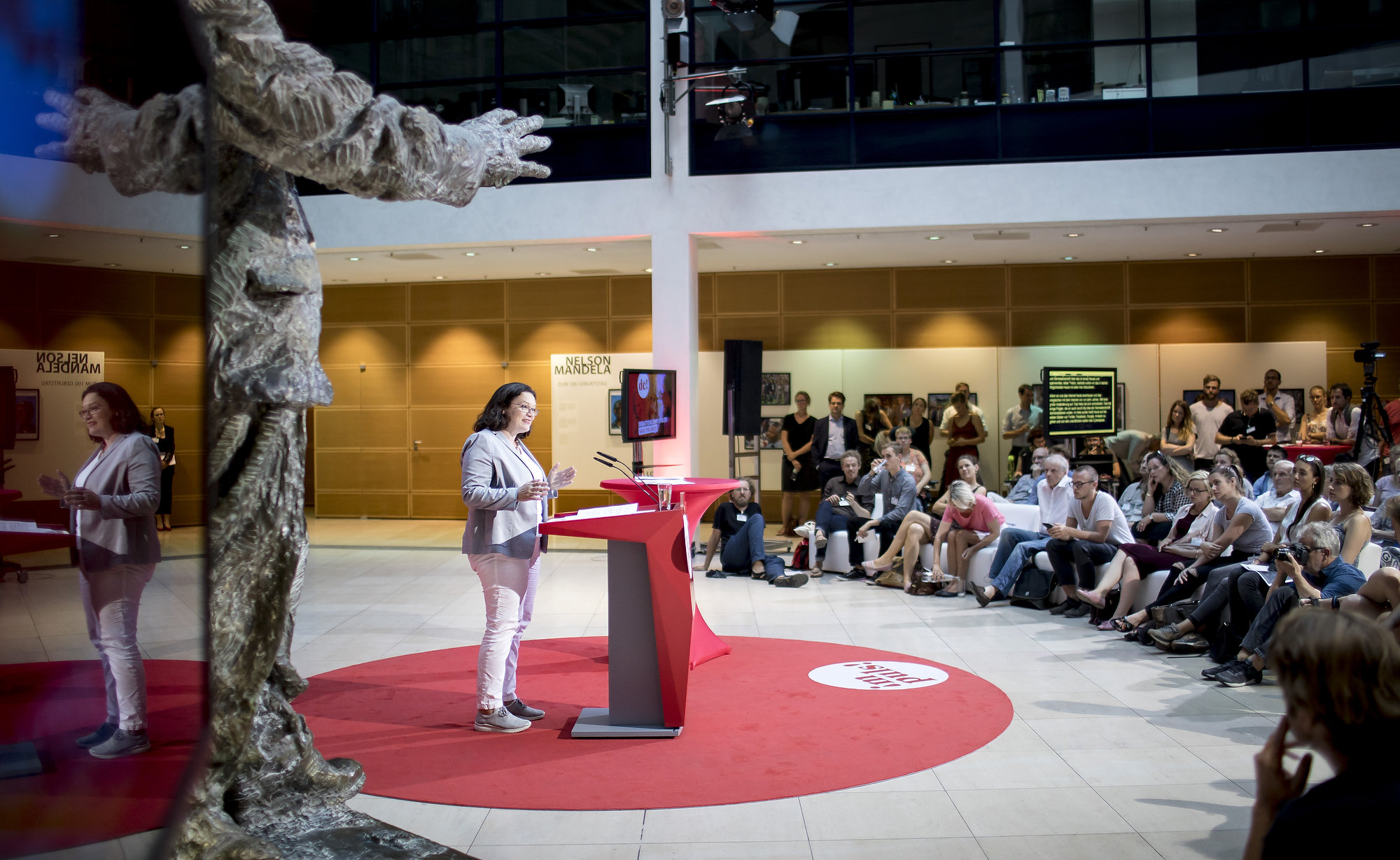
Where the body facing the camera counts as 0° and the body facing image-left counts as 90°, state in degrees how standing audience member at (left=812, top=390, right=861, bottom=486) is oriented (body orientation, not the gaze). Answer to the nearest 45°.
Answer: approximately 0°

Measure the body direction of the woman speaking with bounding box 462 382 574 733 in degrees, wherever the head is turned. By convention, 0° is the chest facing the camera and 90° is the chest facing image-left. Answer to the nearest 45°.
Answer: approximately 270°

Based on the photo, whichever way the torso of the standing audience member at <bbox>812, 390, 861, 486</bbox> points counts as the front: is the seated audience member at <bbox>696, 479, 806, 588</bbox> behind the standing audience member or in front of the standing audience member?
in front

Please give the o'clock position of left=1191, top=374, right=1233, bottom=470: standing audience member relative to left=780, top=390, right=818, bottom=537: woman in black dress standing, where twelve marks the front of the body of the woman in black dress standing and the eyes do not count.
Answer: The standing audience member is roughly at 9 o'clock from the woman in black dress standing.

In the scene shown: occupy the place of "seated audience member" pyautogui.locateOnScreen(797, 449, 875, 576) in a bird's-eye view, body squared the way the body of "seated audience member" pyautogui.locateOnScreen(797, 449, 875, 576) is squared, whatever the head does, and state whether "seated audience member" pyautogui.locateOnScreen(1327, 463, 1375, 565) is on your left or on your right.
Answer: on your left

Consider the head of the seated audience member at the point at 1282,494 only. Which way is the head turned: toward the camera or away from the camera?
toward the camera

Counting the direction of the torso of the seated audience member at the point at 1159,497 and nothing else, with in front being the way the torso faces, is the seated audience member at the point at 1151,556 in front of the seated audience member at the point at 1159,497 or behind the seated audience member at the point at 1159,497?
in front

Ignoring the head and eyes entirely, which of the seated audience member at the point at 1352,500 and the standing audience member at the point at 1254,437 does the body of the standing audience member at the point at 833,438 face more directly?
the seated audience member

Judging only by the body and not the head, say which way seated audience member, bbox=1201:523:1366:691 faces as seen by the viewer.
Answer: to the viewer's left

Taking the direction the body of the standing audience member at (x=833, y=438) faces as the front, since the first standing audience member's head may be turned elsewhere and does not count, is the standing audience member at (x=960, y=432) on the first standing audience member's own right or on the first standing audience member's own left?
on the first standing audience member's own left

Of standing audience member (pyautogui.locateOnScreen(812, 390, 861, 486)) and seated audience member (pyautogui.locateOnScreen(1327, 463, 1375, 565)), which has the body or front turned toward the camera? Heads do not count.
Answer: the standing audience member

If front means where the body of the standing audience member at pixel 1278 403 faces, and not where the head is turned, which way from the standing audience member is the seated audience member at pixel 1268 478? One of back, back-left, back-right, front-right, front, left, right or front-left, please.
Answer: front-left

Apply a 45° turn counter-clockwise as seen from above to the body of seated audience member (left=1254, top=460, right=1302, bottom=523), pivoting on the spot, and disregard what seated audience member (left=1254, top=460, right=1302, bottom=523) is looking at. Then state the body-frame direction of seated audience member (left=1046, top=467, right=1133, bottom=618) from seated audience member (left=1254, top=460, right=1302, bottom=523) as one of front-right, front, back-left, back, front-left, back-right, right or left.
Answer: right

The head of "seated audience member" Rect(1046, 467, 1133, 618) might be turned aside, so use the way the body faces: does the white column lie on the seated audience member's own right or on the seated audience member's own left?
on the seated audience member's own right

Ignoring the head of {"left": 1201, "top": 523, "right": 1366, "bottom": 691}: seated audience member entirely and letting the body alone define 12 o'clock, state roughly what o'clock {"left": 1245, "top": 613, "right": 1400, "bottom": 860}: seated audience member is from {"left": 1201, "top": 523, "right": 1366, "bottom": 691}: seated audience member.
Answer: {"left": 1245, "top": 613, "right": 1400, "bottom": 860}: seated audience member is roughly at 9 o'clock from {"left": 1201, "top": 523, "right": 1366, "bottom": 691}: seated audience member.

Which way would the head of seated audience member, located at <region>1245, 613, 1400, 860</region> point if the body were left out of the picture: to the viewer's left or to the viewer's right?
to the viewer's left
